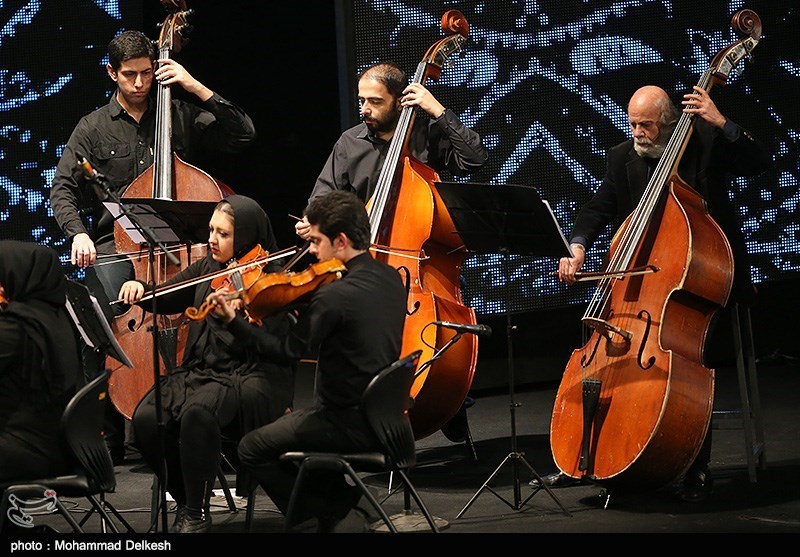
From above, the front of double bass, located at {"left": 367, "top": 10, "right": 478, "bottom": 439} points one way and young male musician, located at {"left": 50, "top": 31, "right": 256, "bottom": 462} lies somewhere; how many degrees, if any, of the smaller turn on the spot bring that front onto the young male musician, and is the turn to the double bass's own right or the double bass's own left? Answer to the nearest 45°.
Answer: approximately 90° to the double bass's own right

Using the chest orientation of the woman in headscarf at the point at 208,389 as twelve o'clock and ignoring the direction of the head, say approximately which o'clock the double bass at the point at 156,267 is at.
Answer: The double bass is roughly at 4 o'clock from the woman in headscarf.

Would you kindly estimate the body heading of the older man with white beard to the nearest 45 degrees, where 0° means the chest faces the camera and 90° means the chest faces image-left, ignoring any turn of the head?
approximately 45°

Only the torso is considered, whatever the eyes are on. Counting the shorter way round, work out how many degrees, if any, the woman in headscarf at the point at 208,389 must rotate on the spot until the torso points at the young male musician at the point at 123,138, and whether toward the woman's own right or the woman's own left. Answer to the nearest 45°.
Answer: approximately 135° to the woman's own right

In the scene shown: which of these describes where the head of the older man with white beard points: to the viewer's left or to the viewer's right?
to the viewer's left

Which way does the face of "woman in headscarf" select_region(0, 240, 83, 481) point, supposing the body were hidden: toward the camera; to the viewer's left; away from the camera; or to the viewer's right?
away from the camera

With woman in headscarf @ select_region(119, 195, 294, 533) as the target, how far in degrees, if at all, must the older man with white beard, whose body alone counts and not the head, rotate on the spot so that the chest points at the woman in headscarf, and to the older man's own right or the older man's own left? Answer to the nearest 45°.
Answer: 0° — they already face them

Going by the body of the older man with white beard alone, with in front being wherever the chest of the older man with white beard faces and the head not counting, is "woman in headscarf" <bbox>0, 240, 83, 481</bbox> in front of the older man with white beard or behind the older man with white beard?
in front
